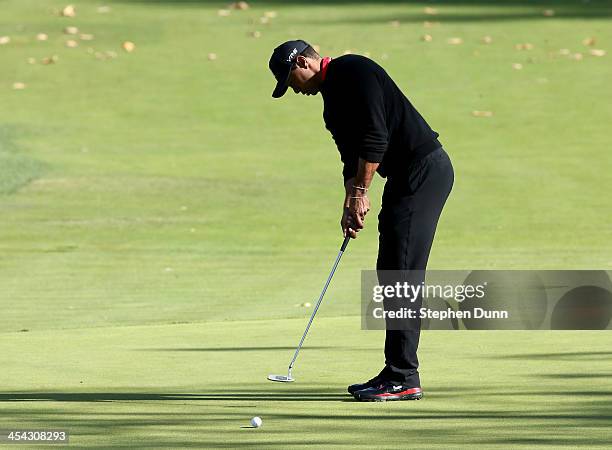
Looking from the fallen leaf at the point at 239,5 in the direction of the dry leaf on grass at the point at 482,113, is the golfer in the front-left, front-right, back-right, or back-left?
front-right

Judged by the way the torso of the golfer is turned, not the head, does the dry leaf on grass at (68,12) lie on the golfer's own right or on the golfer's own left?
on the golfer's own right

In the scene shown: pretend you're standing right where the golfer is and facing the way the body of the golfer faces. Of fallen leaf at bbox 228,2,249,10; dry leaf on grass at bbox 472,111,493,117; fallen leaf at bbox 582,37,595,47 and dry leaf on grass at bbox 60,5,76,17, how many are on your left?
0

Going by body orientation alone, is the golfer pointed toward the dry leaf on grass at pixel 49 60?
no

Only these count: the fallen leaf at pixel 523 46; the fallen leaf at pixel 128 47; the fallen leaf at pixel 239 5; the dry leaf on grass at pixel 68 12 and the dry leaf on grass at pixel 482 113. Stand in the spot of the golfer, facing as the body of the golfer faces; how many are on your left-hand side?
0

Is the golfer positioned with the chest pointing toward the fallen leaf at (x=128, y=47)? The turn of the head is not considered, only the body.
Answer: no

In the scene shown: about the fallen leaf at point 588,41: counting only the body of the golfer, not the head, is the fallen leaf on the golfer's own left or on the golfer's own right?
on the golfer's own right

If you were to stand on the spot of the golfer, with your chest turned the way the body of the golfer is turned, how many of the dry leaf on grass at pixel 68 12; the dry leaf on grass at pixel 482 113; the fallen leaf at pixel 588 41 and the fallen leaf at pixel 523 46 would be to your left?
0

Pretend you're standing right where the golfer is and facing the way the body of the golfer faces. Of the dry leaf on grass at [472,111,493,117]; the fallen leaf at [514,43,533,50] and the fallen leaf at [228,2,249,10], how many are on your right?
3

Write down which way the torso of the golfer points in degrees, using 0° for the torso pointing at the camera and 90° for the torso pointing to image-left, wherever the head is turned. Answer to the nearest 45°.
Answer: approximately 90°

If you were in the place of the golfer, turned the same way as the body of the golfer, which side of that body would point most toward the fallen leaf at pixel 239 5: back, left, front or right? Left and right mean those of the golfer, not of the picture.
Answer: right

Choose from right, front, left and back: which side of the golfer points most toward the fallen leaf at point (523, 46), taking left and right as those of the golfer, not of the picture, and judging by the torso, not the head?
right

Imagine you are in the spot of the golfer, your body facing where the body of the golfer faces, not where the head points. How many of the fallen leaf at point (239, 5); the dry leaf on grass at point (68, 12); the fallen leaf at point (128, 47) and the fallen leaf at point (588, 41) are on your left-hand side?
0
